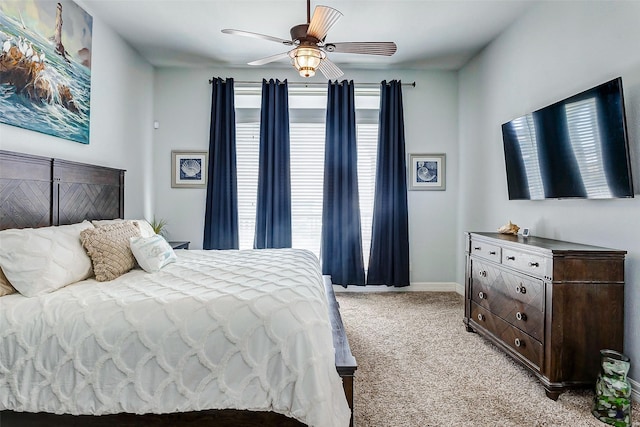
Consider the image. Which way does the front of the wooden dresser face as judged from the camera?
facing the viewer and to the left of the viewer

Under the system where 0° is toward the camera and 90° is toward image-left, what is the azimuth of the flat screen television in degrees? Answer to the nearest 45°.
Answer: approximately 45°

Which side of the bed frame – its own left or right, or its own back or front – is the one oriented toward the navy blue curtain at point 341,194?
left

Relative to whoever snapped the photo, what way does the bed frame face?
facing the viewer and to the right of the viewer

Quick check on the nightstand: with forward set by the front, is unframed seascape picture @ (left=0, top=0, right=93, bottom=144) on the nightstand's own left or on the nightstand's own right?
on the nightstand's own right

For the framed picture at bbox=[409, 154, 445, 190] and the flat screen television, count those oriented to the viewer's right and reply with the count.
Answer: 0
